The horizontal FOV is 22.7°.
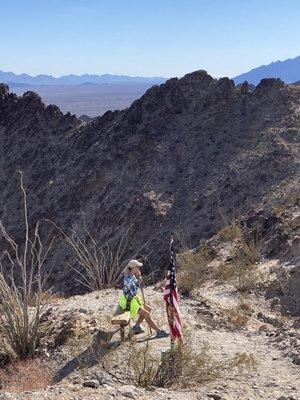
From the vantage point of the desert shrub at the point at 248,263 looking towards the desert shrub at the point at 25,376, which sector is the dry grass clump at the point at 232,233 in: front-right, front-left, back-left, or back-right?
back-right

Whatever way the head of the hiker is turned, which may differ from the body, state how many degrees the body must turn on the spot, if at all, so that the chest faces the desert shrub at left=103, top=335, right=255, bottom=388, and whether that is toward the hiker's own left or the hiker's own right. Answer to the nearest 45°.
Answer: approximately 90° to the hiker's own right

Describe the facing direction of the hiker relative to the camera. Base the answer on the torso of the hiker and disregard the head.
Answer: to the viewer's right

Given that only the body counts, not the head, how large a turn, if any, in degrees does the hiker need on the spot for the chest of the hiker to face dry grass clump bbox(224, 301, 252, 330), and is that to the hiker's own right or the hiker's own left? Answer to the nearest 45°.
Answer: approximately 45° to the hiker's own left

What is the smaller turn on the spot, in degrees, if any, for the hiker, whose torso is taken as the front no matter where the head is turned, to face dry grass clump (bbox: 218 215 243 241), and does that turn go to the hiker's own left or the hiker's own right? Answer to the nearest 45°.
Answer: approximately 90° to the hiker's own left

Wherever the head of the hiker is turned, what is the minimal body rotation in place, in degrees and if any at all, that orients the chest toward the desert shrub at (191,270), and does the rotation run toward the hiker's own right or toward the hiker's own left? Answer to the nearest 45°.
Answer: approximately 90° to the hiker's own left

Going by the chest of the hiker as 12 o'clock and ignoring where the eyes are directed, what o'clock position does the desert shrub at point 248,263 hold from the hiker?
The desert shrub is roughly at 10 o'clock from the hiker.
